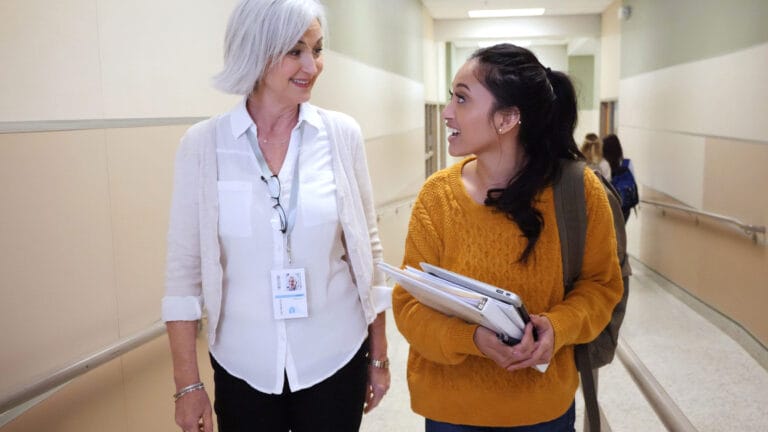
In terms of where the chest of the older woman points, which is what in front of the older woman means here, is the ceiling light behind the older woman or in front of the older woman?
behind

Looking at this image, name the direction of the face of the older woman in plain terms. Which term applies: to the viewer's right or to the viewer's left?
to the viewer's right

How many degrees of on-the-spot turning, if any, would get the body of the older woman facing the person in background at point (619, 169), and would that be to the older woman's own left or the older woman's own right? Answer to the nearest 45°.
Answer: approximately 135° to the older woman's own left

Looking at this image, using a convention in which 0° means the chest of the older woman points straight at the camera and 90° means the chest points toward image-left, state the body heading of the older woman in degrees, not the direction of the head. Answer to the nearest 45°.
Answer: approximately 0°
